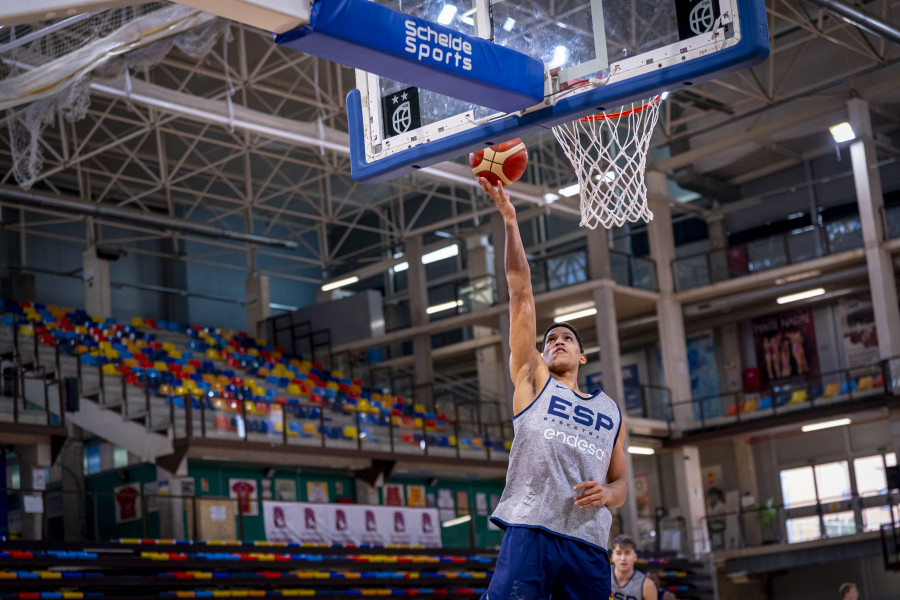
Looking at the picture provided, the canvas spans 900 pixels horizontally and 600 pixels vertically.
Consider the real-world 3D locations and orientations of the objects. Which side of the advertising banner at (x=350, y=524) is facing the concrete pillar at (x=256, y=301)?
back

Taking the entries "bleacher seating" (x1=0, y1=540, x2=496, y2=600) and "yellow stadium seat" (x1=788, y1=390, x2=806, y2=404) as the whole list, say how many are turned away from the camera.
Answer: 0

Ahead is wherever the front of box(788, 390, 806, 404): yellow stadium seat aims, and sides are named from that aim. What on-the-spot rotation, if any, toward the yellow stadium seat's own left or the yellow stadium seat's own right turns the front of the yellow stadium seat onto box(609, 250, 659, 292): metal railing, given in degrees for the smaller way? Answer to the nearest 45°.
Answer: approximately 45° to the yellow stadium seat's own right

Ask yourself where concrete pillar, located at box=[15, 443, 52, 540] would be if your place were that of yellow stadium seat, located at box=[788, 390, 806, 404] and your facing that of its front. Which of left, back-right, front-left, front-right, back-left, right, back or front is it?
front

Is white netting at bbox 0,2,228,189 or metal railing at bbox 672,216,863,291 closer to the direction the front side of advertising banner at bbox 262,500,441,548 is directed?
the white netting

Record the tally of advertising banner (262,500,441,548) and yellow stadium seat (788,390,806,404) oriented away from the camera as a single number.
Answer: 0

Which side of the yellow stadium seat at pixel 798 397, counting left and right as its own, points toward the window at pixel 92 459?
front

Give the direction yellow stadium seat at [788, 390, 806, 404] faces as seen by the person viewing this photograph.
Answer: facing the viewer and to the left of the viewer

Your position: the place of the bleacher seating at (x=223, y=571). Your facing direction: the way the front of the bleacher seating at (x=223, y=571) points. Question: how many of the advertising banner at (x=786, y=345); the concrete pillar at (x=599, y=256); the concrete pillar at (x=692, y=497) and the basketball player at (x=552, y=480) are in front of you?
1

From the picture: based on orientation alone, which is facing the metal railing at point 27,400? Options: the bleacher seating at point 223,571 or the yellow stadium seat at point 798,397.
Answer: the yellow stadium seat

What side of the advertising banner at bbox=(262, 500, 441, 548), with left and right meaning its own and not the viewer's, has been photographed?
front

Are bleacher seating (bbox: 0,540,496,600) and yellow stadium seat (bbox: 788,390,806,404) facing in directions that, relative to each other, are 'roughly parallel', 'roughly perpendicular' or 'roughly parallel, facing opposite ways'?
roughly perpendicular

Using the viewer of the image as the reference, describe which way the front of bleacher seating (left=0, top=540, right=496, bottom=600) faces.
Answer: facing the viewer

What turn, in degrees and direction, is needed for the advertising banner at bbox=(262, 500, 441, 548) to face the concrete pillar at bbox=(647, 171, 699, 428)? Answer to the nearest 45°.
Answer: approximately 135° to its left
